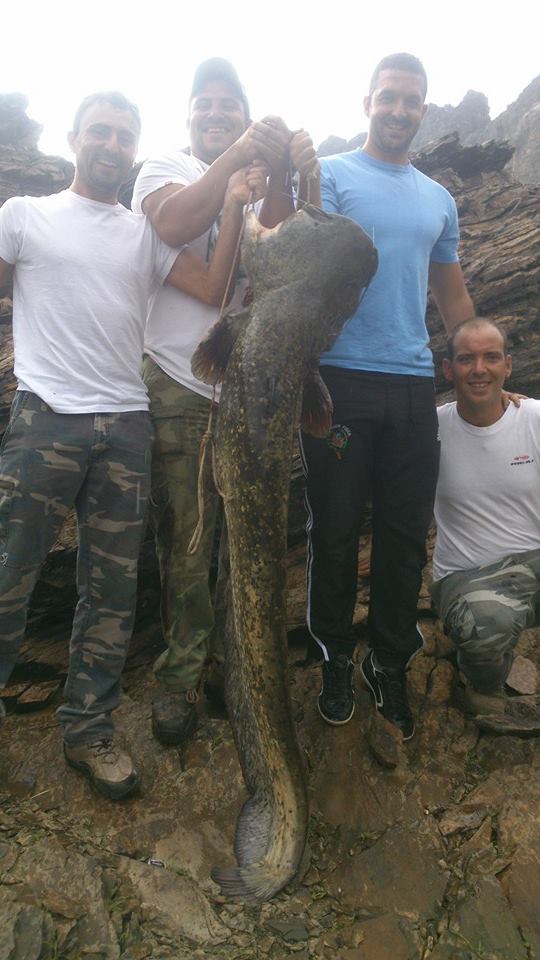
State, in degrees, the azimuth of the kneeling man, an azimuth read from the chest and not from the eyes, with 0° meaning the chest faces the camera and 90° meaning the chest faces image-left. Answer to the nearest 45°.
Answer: approximately 0°

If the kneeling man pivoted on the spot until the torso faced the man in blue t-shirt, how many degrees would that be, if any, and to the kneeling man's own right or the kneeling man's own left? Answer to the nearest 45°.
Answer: approximately 45° to the kneeling man's own right

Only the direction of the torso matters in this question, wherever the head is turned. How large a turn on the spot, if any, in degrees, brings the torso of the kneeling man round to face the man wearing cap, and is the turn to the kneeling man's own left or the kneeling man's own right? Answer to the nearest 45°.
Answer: approximately 45° to the kneeling man's own right

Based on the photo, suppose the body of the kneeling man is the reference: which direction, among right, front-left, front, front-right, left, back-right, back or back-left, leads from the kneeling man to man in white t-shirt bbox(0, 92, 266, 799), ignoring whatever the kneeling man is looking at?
front-right
